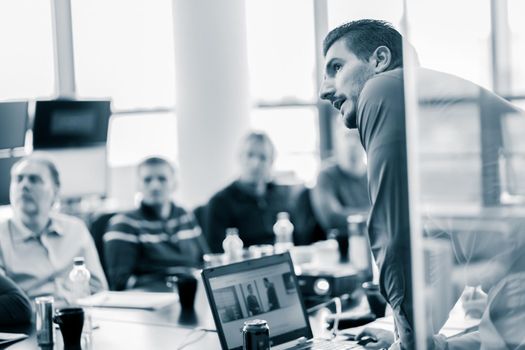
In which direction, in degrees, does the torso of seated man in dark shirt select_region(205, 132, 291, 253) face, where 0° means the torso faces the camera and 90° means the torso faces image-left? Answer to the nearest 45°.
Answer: approximately 0°

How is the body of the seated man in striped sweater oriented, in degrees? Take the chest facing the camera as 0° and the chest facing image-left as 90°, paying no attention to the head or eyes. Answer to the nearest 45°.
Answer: approximately 0°

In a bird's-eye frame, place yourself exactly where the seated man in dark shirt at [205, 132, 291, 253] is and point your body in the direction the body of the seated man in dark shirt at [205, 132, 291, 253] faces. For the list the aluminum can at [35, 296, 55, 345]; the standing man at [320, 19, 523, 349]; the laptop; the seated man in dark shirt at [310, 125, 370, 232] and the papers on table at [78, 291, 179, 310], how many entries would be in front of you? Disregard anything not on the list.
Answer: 4

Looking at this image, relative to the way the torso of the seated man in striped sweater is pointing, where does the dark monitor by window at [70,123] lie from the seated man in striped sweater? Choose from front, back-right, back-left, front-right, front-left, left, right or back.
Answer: back-right

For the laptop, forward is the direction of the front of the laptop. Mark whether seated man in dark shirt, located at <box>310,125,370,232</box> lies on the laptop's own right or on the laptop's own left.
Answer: on the laptop's own left

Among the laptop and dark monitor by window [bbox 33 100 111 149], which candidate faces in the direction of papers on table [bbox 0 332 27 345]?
the dark monitor by window

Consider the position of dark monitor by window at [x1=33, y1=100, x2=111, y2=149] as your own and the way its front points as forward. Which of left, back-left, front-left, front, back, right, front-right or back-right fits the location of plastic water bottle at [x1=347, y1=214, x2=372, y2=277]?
front-left

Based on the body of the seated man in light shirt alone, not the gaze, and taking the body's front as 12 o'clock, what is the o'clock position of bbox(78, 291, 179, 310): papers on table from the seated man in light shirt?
The papers on table is roughly at 11 o'clock from the seated man in light shirt.

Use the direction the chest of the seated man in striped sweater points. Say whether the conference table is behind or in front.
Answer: in front

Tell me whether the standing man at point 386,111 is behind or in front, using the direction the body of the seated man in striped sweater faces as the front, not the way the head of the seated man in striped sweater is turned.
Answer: in front

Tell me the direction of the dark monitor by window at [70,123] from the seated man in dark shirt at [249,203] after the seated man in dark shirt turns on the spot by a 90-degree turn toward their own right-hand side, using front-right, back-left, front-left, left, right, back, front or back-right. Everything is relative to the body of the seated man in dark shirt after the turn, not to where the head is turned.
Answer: front
